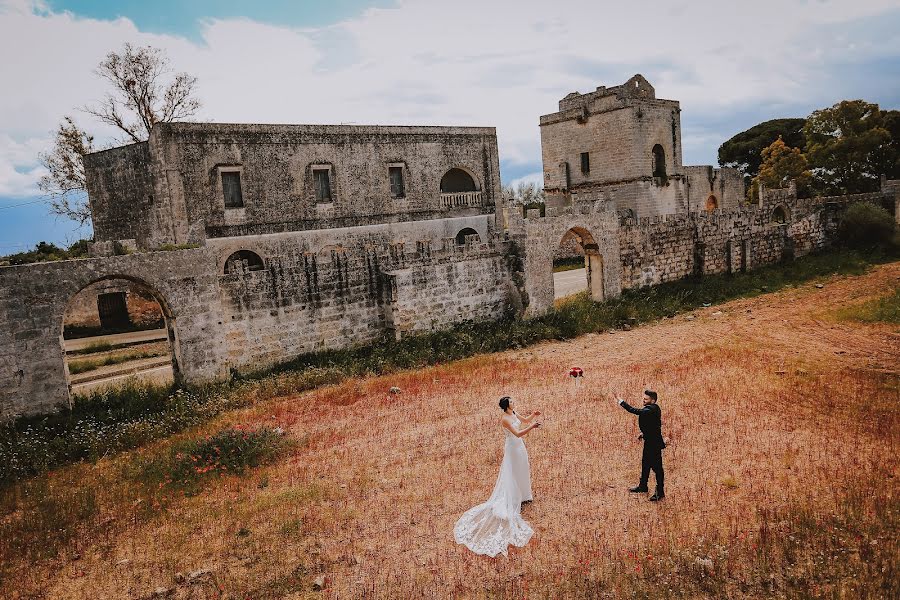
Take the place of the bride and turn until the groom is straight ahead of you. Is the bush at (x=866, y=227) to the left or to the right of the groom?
left

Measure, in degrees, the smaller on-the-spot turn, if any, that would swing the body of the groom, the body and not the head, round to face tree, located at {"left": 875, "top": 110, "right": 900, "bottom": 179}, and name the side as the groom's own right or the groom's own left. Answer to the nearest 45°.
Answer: approximately 135° to the groom's own right

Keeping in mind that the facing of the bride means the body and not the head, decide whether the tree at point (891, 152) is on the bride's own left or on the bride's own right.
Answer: on the bride's own left

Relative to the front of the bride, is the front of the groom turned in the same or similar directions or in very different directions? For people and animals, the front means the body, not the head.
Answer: very different directions

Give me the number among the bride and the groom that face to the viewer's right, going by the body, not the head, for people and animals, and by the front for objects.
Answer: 1

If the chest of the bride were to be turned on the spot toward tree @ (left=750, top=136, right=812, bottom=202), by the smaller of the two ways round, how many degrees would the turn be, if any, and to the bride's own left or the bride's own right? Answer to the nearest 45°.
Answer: approximately 45° to the bride's own left

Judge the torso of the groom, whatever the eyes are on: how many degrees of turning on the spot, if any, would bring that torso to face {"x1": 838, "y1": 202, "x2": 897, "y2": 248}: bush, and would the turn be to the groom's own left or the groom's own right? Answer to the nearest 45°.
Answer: approximately 135° to the groom's own right

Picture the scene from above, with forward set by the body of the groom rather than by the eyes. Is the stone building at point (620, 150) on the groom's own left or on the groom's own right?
on the groom's own right

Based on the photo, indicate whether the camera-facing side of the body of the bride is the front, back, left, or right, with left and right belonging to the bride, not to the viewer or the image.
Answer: right

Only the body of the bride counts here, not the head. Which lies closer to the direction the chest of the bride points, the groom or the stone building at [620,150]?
the groom

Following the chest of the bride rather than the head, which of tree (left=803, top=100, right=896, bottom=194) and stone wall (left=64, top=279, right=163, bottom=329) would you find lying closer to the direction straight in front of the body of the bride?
the tree

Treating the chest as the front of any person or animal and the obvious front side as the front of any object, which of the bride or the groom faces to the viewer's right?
the bride

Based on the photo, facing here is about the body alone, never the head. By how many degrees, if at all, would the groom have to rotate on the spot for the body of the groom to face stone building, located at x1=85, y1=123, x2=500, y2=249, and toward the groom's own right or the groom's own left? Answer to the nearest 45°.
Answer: approximately 45° to the groom's own right

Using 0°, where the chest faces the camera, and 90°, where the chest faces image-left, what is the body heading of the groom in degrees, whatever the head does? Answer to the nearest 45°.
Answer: approximately 90°
